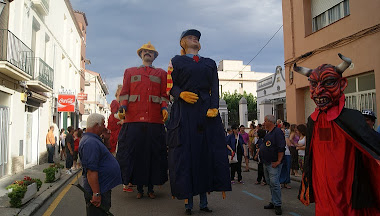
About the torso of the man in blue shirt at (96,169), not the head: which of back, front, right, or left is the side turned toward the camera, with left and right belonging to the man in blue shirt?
right

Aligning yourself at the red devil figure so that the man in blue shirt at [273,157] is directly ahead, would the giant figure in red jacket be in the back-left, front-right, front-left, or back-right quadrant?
front-left

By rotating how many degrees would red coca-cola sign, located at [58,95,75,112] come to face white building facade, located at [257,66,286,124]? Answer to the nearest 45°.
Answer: approximately 90° to its left

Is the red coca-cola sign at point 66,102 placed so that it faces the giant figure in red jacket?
yes

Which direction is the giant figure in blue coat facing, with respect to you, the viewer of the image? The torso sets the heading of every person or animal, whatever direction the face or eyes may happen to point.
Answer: facing the viewer

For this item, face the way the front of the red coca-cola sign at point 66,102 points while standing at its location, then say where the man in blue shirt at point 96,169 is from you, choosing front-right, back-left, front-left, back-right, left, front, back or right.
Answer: front

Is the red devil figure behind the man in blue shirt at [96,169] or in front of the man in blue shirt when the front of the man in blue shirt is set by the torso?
in front

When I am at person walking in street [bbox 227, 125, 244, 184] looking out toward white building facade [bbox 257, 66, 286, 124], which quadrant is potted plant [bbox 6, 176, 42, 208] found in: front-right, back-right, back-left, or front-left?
back-left

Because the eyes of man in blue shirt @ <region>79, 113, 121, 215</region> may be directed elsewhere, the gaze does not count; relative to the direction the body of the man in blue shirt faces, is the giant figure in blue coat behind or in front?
in front

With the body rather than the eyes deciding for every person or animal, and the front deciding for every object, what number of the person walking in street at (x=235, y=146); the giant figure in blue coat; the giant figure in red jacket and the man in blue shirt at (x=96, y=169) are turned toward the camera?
3

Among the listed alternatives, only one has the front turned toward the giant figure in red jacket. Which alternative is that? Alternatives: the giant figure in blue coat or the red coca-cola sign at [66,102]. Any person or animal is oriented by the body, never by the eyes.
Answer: the red coca-cola sign

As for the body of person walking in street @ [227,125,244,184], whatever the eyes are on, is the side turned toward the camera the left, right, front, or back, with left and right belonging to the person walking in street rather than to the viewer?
front

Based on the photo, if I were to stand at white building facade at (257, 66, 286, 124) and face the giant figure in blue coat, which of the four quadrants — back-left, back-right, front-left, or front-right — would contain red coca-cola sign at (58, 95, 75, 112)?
front-right

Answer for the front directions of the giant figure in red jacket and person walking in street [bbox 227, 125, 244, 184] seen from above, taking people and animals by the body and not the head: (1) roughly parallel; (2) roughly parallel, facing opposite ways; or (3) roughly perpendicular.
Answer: roughly parallel

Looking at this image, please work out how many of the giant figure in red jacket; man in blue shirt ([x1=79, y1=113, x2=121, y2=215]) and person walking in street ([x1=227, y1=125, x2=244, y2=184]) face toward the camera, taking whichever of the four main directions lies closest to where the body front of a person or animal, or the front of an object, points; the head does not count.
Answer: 2

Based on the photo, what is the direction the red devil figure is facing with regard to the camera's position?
facing the viewer and to the left of the viewer
